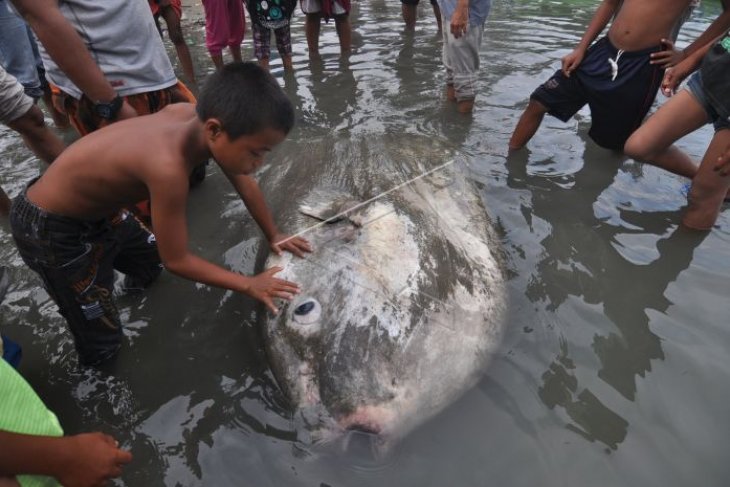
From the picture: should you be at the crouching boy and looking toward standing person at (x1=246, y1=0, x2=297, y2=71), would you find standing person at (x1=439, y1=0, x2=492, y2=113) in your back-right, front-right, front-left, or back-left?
front-right

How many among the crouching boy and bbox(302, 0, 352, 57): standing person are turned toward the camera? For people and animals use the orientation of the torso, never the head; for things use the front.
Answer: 1

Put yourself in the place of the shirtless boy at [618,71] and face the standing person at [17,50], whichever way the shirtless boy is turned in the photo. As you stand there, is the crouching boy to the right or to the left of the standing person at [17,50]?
left

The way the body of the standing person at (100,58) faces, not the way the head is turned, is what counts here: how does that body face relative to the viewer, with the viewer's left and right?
facing the viewer and to the right of the viewer

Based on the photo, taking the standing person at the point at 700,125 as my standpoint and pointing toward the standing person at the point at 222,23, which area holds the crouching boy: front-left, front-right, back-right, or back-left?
front-left

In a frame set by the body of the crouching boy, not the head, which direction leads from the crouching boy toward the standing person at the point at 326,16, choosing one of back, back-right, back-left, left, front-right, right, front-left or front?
front-left

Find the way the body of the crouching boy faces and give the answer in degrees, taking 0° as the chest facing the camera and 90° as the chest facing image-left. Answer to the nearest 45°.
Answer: approximately 270°

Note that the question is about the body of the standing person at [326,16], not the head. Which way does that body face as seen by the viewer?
toward the camera

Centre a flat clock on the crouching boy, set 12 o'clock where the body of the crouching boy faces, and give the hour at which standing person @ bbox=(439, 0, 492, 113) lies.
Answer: The standing person is roughly at 11 o'clock from the crouching boy.

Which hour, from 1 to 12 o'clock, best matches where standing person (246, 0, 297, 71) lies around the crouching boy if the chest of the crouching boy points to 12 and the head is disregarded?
The standing person is roughly at 10 o'clock from the crouching boy.

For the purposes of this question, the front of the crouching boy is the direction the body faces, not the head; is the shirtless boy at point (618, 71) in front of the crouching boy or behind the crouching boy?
in front

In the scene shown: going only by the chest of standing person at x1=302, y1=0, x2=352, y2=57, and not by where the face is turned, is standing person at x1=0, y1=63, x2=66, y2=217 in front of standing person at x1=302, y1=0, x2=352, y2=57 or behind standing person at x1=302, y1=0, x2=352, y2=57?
in front

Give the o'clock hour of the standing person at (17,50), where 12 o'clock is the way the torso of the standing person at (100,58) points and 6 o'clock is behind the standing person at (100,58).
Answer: the standing person at (17,50) is roughly at 7 o'clock from the standing person at (100,58).

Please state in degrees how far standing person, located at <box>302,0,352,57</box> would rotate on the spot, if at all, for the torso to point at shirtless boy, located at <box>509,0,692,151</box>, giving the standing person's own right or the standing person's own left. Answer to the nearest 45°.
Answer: approximately 45° to the standing person's own left
